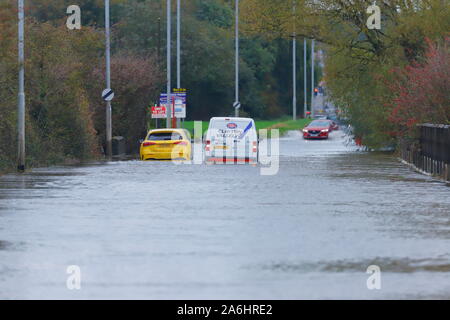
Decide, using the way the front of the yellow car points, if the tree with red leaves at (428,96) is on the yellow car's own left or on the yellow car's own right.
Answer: on the yellow car's own right

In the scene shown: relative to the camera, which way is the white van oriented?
away from the camera

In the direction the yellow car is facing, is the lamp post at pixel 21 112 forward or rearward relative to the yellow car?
rearward

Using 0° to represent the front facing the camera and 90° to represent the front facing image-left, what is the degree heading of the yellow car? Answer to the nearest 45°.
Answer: approximately 180°

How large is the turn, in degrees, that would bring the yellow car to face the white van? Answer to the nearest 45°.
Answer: approximately 135° to its right

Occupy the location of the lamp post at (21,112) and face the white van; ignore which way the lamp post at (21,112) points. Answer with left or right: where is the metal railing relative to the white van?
right

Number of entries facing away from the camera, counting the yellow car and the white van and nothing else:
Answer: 2

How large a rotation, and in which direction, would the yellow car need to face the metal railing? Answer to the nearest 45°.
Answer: approximately 135° to its right
